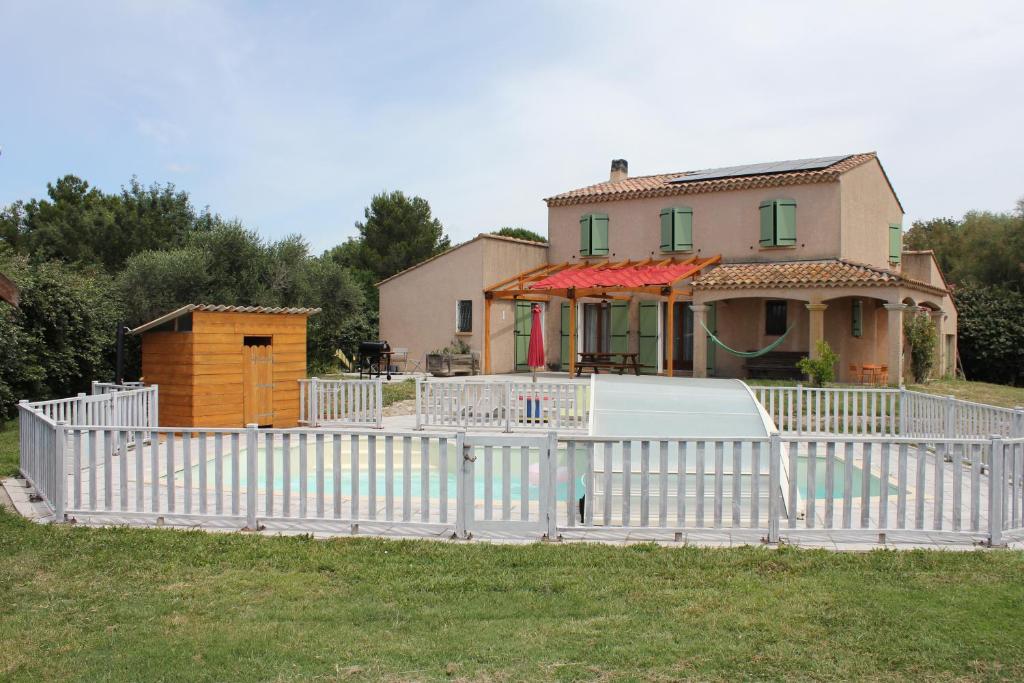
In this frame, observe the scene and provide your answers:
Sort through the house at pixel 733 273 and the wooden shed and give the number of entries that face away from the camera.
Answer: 0

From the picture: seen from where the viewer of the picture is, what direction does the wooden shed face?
facing the viewer and to the right of the viewer

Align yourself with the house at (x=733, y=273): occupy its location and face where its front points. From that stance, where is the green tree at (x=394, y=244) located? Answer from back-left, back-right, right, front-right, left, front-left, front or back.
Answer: back-right

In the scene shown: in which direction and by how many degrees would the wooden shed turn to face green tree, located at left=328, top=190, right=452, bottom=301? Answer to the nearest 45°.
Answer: approximately 135° to its left

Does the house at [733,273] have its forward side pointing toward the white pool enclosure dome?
yes

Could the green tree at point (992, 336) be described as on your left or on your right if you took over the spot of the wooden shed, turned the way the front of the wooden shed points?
on your left

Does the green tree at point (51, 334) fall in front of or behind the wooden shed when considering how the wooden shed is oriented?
behind

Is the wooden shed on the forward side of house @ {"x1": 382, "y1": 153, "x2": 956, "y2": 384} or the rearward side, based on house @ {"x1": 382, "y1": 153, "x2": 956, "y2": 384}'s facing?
on the forward side

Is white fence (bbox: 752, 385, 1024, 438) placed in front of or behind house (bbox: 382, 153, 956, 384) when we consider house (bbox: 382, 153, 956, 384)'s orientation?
in front

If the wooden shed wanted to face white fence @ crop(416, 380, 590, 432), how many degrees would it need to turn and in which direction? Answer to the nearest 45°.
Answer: approximately 45° to its left
